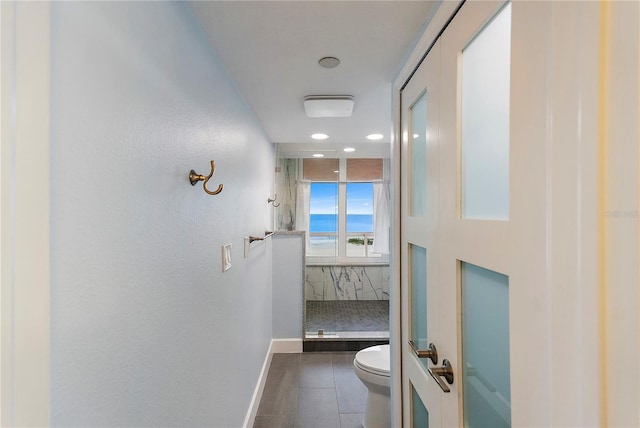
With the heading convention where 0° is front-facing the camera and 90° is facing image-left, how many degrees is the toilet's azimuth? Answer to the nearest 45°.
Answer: approximately 90°

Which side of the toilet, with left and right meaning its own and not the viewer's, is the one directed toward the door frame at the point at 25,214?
left

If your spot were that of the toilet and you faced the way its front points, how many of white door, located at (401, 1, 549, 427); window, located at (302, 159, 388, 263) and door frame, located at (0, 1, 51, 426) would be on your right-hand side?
1

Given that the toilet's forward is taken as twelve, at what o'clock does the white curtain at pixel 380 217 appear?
The white curtain is roughly at 3 o'clock from the toilet.

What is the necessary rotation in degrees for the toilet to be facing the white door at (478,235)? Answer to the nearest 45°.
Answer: approximately 90° to its left

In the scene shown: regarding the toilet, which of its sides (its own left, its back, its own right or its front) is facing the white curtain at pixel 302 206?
right

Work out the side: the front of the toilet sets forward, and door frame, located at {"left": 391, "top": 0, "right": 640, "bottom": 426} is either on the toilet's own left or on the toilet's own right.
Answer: on the toilet's own left
